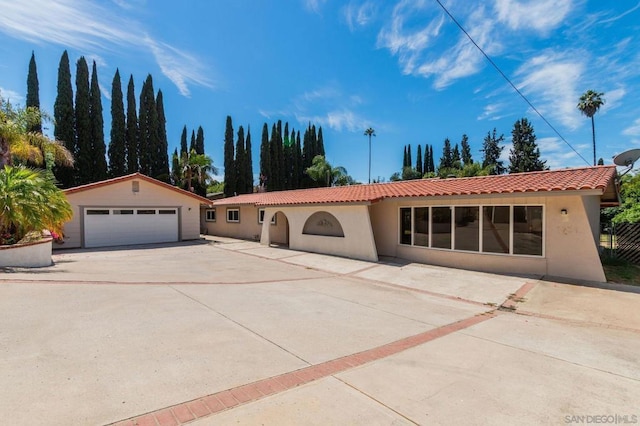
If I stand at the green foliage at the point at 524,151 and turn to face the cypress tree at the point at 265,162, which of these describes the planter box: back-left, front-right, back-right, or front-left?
front-left

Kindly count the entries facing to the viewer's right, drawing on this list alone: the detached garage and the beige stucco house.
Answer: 0

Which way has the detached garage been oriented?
toward the camera

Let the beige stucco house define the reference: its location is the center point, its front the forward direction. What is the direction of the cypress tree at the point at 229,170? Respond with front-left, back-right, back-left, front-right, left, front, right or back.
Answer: right

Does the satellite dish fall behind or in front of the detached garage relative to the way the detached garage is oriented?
in front

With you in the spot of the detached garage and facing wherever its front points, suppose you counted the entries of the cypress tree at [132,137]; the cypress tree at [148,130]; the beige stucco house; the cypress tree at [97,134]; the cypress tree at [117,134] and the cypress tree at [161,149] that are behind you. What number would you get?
5

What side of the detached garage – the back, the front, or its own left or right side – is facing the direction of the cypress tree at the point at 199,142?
back

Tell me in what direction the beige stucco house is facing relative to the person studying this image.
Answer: facing the viewer and to the left of the viewer

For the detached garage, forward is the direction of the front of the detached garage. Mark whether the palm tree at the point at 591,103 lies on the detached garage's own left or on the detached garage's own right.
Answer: on the detached garage's own left

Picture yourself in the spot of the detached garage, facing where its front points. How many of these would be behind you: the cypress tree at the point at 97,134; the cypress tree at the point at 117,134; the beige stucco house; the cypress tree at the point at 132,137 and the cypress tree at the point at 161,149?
4

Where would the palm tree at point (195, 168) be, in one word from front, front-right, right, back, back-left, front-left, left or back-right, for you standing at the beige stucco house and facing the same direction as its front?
right

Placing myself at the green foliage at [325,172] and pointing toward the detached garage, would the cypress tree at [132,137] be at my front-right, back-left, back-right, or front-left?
front-right
